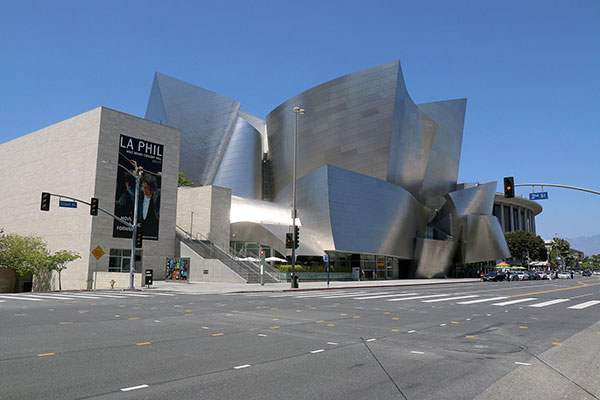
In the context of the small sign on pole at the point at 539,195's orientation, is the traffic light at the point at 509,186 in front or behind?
in front

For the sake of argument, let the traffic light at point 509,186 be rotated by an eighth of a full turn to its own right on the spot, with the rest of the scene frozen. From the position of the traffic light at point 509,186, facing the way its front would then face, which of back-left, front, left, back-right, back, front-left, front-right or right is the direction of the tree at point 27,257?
front-right

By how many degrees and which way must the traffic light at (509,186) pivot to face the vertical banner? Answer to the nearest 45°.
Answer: approximately 90° to its right

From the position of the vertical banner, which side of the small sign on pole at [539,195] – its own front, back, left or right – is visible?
right

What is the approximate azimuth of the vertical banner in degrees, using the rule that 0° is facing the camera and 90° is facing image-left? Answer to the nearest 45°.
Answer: approximately 315°

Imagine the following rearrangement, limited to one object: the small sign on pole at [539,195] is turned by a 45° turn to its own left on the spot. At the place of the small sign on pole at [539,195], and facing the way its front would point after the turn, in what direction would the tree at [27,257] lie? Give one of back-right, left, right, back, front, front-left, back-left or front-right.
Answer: back-right

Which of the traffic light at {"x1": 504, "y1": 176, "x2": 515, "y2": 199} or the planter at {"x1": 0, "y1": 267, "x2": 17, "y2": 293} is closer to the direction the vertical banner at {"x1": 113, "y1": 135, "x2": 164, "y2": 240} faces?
the traffic light

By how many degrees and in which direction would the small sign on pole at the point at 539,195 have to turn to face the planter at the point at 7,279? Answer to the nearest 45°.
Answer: approximately 90° to its right

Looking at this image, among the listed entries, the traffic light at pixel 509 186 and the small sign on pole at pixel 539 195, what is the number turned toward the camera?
2

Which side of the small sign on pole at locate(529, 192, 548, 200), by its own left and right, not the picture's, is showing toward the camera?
front

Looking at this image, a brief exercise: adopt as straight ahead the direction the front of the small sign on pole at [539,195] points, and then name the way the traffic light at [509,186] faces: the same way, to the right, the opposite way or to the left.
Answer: the same way
